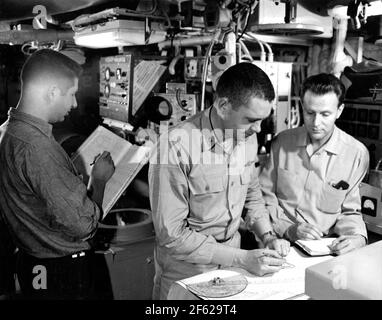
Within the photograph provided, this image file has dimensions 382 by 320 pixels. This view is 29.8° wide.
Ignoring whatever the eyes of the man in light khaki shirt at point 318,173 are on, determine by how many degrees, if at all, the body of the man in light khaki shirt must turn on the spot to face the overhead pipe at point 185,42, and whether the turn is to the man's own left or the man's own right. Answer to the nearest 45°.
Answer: approximately 135° to the man's own right

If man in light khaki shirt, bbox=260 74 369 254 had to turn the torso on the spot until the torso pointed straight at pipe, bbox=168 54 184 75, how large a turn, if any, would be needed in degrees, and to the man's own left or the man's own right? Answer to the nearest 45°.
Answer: approximately 135° to the man's own right

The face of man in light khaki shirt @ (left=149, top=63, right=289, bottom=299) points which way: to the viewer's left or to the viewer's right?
to the viewer's right

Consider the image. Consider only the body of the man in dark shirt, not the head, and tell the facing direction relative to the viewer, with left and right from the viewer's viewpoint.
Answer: facing away from the viewer and to the right of the viewer

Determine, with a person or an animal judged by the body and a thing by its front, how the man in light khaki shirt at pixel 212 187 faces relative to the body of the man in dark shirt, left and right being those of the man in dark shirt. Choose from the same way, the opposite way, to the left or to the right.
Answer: to the right

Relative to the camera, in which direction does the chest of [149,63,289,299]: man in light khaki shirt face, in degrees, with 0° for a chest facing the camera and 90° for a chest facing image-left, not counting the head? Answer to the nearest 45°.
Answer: approximately 315°

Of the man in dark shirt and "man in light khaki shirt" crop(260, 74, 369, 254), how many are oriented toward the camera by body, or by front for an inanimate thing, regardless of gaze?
1
